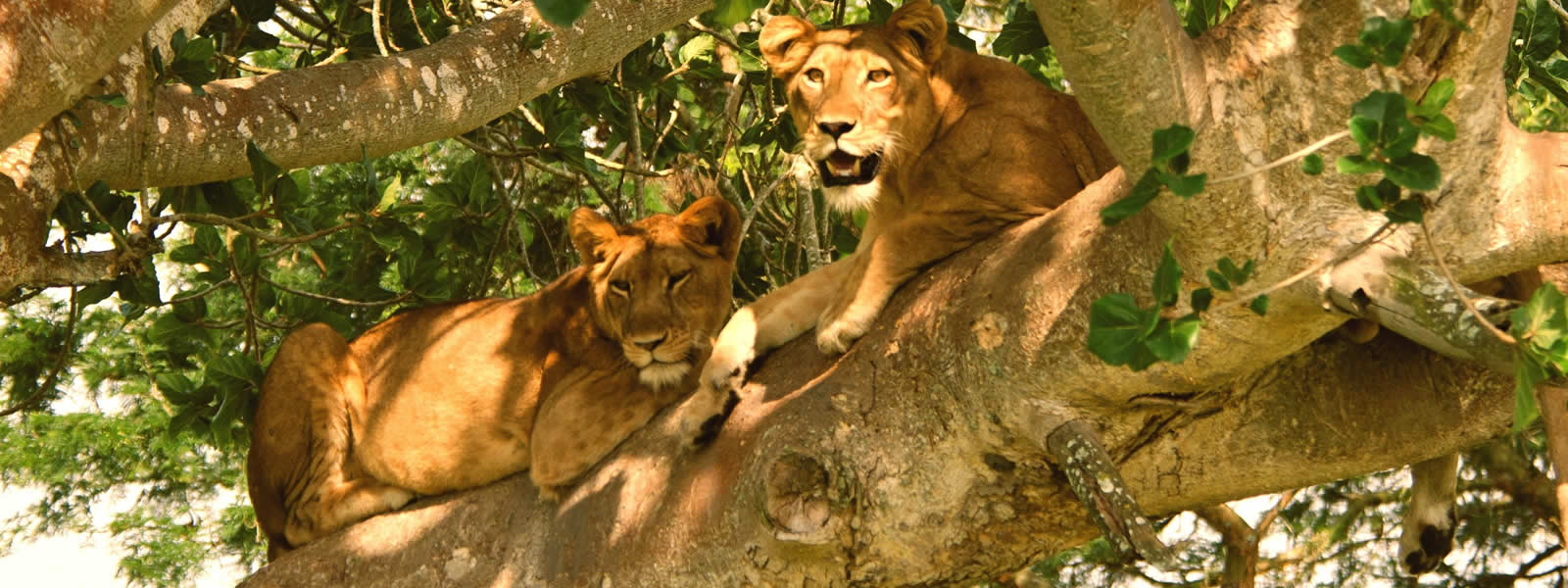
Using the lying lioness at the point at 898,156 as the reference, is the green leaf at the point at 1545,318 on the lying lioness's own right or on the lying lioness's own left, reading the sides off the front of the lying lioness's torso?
on the lying lioness's own left

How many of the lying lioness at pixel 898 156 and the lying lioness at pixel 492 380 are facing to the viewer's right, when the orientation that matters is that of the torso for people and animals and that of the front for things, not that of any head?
1

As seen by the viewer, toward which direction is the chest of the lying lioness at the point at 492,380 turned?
to the viewer's right

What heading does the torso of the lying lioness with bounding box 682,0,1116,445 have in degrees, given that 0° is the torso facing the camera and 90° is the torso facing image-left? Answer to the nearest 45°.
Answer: approximately 45°

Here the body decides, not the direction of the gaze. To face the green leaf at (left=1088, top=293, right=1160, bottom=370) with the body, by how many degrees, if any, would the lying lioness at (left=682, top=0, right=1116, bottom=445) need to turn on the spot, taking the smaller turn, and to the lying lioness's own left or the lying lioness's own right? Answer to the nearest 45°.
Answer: approximately 45° to the lying lioness's own left

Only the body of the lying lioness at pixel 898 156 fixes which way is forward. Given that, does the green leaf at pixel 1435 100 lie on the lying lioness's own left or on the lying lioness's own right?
on the lying lioness's own left
